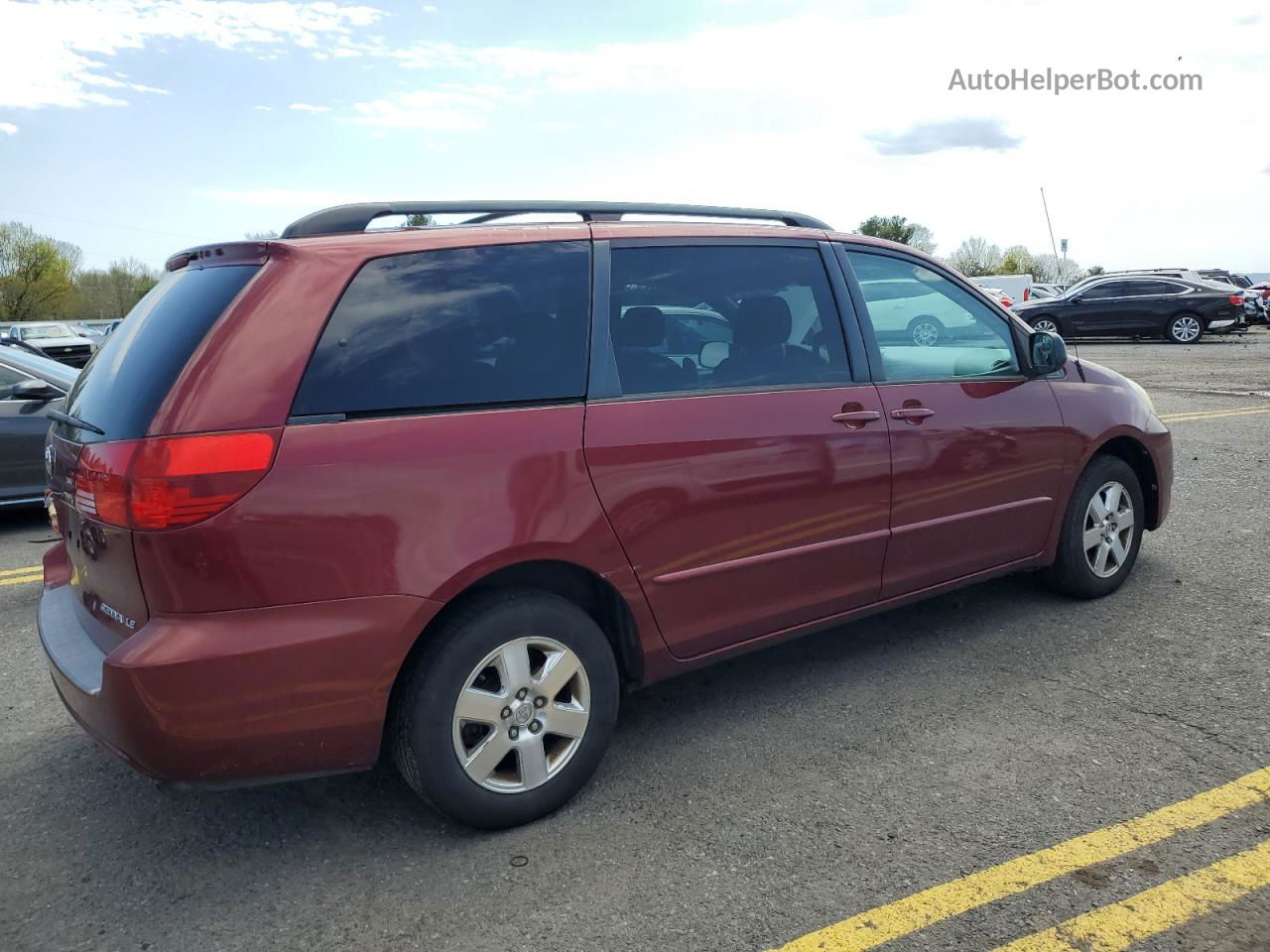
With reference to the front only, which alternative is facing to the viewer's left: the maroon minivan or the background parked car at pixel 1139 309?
the background parked car

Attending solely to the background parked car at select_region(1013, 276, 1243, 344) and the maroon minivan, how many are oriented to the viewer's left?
1

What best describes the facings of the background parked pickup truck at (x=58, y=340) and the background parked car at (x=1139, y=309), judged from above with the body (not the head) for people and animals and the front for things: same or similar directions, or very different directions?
very different directions

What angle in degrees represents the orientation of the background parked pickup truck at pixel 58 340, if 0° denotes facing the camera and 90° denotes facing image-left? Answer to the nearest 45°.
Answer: approximately 315°

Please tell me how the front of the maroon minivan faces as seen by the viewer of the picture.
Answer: facing away from the viewer and to the right of the viewer

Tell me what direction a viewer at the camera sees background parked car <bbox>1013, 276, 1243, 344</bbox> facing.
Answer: facing to the left of the viewer

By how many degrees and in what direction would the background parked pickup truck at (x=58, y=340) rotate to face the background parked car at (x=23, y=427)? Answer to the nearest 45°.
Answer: approximately 45° to its right

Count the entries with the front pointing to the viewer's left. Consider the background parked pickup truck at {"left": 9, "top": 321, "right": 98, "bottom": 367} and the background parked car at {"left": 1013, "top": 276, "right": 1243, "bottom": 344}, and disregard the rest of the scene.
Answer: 1

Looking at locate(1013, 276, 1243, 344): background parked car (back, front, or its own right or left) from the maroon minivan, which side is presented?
left

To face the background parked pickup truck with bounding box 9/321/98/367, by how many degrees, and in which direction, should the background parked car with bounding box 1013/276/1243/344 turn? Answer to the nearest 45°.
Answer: approximately 45° to its left
